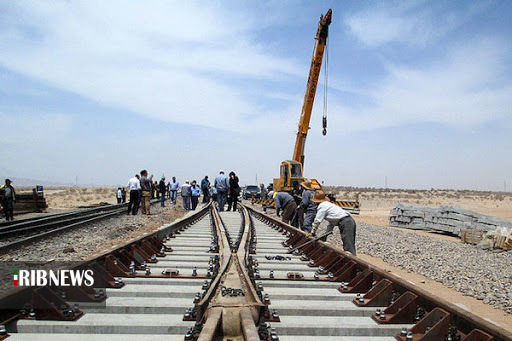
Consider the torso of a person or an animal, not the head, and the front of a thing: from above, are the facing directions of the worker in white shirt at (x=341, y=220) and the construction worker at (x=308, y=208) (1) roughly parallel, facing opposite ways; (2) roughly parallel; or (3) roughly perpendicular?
roughly parallel

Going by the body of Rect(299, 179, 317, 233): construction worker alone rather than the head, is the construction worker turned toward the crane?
no

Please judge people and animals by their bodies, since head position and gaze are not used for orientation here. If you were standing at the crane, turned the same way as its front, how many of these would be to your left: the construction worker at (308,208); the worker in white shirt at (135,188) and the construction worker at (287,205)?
0

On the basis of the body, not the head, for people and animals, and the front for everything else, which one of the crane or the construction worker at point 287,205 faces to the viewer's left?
the construction worker

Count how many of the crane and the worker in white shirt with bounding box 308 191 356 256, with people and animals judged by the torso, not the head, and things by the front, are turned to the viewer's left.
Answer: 1

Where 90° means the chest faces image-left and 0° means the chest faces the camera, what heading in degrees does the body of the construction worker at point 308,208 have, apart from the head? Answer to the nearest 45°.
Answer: approximately 90°

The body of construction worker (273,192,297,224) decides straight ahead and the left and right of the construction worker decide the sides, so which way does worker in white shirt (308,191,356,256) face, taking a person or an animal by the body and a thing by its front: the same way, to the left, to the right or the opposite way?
the same way

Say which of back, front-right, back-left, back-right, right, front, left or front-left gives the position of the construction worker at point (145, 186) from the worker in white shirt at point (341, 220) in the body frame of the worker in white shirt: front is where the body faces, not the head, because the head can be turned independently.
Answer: front-right

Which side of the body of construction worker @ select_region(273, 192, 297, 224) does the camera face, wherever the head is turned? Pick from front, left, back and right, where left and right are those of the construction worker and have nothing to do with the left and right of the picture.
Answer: left

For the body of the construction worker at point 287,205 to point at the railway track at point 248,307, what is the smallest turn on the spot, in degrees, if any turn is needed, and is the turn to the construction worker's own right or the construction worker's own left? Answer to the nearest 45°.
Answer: approximately 90° to the construction worker's own left

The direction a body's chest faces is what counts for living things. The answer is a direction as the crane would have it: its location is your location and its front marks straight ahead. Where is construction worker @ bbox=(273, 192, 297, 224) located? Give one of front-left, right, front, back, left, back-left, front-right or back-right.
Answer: front-right

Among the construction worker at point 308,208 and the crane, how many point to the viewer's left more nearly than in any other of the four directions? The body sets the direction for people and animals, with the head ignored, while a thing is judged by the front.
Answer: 1

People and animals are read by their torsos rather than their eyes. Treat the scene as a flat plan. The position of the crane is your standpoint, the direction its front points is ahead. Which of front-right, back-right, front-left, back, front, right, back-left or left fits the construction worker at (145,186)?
right

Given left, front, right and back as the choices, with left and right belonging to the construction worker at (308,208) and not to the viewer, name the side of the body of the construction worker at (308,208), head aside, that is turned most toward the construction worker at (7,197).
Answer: front

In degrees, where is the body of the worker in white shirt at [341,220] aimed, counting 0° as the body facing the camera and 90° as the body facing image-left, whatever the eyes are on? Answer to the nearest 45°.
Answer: approximately 90°

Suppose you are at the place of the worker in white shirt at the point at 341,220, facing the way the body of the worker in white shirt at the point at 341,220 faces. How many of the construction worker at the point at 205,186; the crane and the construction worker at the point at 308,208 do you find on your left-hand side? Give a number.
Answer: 0

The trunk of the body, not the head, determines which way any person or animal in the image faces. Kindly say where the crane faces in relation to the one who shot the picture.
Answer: facing the viewer and to the right of the viewer
